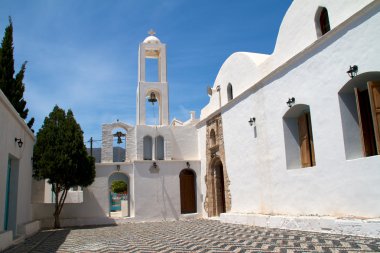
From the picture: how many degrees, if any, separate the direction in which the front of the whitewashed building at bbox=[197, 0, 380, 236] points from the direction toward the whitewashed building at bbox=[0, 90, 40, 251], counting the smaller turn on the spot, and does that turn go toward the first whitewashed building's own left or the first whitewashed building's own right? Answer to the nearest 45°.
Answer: approximately 45° to the first whitewashed building's own right

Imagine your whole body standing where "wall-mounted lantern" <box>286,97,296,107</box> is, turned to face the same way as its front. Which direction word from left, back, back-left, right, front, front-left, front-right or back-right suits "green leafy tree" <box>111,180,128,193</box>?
right

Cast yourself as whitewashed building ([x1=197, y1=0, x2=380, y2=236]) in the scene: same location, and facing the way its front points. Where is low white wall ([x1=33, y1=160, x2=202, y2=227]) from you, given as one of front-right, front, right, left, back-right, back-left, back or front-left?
right

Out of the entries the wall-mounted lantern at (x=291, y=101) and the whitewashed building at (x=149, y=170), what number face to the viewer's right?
0

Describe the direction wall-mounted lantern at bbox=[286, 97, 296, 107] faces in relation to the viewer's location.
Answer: facing the viewer and to the left of the viewer

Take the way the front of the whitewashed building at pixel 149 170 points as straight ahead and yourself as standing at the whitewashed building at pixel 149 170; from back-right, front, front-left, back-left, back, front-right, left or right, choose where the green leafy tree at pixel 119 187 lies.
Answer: back

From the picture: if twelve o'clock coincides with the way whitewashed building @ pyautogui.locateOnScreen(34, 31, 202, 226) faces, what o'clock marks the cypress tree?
The cypress tree is roughly at 3 o'clock from the whitewashed building.

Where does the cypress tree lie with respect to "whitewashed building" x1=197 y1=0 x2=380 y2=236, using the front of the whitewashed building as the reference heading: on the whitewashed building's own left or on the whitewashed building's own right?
on the whitewashed building's own right

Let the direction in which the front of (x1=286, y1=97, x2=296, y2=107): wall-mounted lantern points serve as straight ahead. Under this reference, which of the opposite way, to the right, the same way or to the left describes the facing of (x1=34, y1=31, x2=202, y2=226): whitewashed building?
to the left

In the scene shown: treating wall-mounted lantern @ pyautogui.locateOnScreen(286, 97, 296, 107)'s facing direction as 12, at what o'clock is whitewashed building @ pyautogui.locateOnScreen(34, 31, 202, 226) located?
The whitewashed building is roughly at 3 o'clock from the wall-mounted lantern.

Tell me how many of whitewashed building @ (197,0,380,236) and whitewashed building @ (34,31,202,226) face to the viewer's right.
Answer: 0

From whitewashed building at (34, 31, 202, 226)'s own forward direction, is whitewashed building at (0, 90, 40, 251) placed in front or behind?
in front

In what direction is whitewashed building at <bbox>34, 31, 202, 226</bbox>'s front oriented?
toward the camera

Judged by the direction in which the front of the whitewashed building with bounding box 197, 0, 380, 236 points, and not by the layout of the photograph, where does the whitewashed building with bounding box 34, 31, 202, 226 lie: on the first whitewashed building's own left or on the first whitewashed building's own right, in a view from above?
on the first whitewashed building's own right
